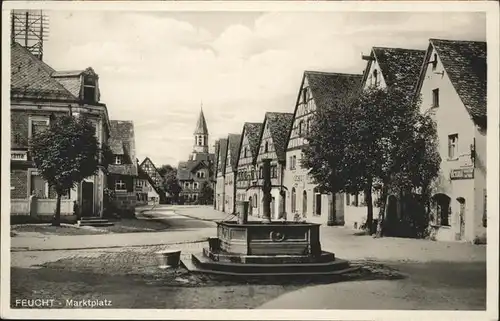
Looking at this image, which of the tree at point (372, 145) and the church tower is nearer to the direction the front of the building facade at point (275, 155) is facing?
the church tower

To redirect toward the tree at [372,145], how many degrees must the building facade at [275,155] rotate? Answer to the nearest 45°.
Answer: approximately 135° to its left

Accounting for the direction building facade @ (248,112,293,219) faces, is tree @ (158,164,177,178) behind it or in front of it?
in front

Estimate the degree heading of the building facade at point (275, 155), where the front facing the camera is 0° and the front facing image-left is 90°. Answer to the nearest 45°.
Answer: approximately 45°
